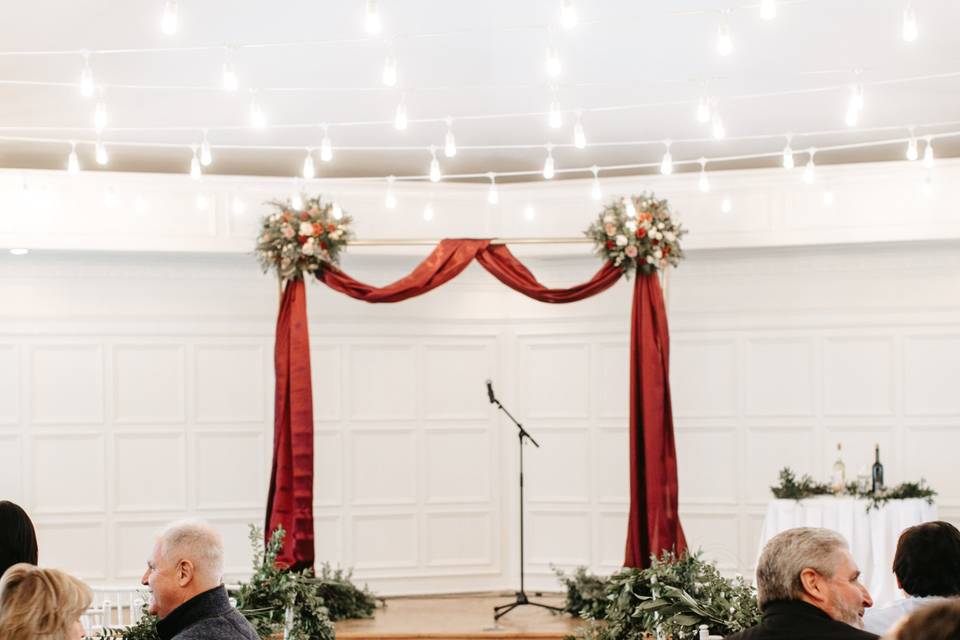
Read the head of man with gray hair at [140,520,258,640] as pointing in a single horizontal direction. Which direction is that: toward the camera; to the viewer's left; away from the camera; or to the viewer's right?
to the viewer's left

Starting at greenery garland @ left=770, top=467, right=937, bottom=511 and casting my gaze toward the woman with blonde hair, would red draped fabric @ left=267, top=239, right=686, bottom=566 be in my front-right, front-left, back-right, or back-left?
front-right

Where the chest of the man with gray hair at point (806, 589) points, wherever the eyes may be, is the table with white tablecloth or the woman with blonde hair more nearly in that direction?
the table with white tablecloth

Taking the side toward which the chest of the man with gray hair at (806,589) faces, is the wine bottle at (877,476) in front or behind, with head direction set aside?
in front

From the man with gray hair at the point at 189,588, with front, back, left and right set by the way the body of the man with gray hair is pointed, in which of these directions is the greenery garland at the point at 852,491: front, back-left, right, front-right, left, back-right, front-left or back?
back-right

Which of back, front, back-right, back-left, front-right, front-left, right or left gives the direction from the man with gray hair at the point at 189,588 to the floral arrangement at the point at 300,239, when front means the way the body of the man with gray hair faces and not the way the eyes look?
right

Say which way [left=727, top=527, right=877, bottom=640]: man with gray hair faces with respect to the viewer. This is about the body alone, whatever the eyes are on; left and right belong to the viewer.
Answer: facing away from the viewer and to the right of the viewer

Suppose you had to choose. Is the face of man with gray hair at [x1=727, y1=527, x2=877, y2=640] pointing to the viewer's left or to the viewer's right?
to the viewer's right

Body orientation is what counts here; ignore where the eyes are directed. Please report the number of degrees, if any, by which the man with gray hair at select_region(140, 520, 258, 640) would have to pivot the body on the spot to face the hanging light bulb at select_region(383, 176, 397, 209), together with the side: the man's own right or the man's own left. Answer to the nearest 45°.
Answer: approximately 90° to the man's own right

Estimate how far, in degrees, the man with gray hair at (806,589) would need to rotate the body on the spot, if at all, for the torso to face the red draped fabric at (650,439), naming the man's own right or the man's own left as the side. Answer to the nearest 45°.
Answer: approximately 45° to the man's own left

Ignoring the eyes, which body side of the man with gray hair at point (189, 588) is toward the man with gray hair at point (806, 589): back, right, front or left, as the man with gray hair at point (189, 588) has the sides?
back

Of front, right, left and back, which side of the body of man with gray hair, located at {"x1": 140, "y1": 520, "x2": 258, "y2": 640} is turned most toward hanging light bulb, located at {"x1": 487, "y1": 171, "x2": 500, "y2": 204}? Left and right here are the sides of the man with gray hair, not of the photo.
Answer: right

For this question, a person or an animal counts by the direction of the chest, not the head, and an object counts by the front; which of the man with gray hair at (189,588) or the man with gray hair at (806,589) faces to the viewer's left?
the man with gray hair at (189,588)

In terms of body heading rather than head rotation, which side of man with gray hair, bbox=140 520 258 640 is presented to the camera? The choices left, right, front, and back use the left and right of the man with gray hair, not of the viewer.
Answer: left

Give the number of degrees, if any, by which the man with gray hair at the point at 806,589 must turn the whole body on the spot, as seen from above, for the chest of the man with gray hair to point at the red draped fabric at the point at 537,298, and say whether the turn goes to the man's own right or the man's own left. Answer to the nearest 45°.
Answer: approximately 45° to the man's own left

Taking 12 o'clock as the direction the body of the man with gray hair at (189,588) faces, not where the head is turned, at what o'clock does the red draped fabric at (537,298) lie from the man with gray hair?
The red draped fabric is roughly at 4 o'clock from the man with gray hair.

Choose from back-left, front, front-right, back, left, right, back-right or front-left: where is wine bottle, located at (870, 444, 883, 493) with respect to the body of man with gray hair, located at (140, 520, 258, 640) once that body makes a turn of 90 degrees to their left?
back-left
